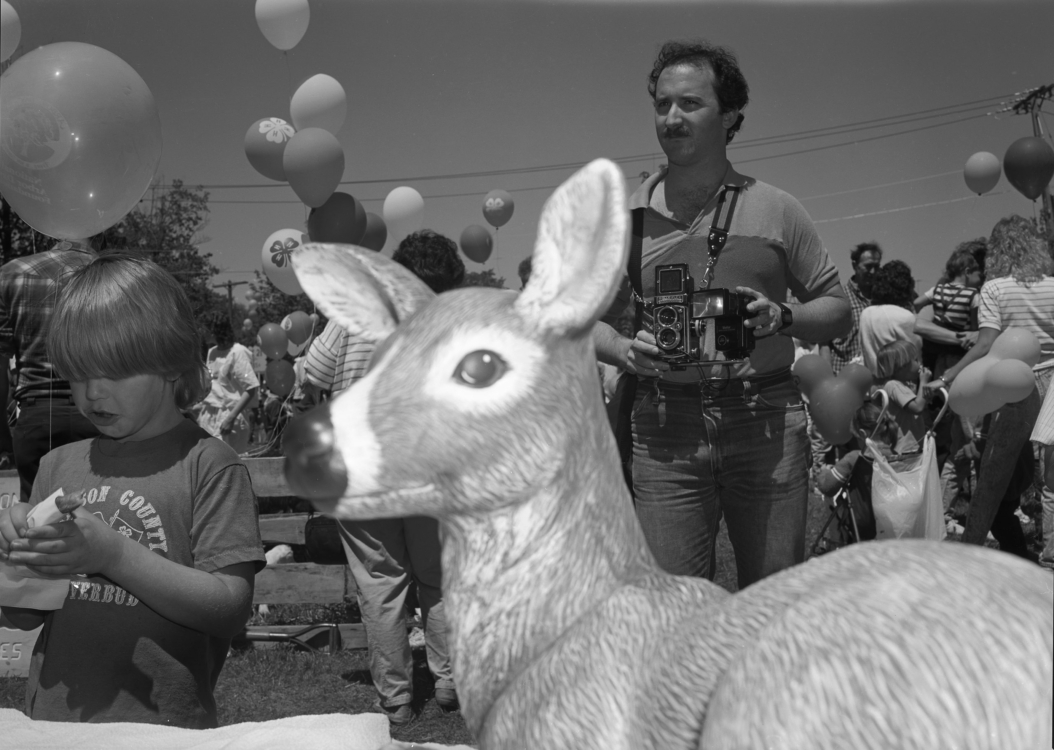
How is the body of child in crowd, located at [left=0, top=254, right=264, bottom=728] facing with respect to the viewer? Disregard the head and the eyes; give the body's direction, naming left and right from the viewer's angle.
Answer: facing the viewer and to the left of the viewer

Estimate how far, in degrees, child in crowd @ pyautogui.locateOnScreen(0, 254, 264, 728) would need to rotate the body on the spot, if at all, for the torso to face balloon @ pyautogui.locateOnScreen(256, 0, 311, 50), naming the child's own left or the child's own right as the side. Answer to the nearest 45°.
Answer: approximately 135° to the child's own right

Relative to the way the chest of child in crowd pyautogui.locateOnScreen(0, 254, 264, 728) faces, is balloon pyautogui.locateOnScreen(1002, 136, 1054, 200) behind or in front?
behind

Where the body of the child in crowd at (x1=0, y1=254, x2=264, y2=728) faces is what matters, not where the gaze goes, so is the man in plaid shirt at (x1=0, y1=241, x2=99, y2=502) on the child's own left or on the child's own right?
on the child's own right

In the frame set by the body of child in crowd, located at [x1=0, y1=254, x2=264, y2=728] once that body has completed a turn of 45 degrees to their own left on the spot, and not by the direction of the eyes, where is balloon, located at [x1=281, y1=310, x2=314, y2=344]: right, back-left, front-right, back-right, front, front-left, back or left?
back

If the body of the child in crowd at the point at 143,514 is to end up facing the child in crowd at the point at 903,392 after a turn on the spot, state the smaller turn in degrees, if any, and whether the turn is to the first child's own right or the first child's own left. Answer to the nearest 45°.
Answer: approximately 180°

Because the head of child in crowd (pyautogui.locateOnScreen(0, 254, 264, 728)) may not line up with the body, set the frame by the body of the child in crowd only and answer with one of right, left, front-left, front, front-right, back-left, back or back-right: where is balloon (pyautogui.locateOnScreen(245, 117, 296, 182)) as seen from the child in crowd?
back-right

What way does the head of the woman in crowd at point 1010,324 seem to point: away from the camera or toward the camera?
away from the camera

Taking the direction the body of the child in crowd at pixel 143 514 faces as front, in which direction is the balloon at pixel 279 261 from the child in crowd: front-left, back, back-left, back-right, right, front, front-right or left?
back-right

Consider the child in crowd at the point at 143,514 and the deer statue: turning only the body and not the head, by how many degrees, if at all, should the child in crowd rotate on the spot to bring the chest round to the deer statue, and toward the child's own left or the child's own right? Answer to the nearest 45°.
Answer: approximately 45° to the child's own left
